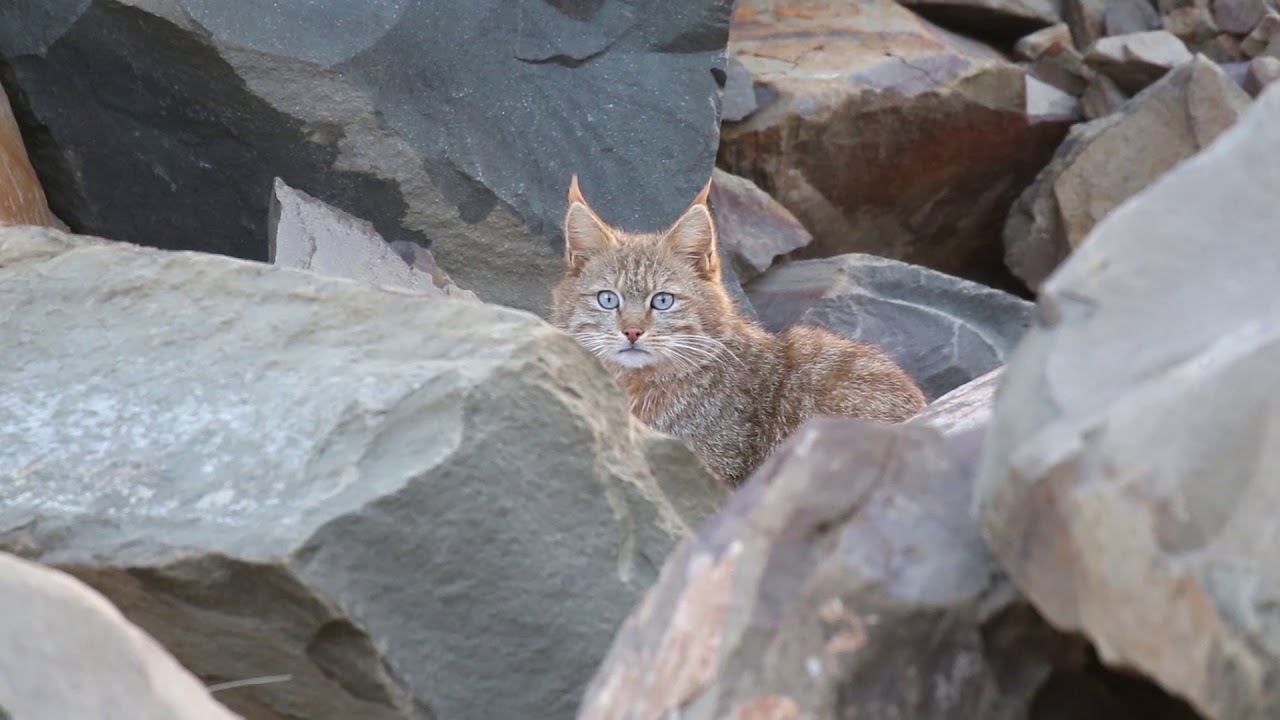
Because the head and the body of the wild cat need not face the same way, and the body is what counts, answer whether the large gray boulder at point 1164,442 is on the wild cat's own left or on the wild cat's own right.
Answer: on the wild cat's own left

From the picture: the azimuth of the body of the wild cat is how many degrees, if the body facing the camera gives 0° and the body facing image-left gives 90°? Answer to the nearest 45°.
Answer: approximately 45°

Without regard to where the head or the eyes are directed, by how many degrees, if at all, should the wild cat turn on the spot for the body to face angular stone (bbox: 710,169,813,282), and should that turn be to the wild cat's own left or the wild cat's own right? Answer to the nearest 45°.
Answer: approximately 135° to the wild cat's own right

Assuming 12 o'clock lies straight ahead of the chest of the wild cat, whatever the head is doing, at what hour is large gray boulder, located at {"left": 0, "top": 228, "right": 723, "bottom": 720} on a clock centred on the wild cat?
The large gray boulder is roughly at 11 o'clock from the wild cat.

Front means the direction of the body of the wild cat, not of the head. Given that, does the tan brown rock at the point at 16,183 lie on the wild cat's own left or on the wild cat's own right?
on the wild cat's own right

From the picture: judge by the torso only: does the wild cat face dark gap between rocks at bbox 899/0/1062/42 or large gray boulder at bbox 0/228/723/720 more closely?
the large gray boulder

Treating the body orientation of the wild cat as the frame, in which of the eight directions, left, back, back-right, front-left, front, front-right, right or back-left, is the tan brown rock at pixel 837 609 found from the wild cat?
front-left

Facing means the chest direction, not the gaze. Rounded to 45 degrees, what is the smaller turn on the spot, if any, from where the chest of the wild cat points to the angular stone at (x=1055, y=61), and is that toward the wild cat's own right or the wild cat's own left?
approximately 180°

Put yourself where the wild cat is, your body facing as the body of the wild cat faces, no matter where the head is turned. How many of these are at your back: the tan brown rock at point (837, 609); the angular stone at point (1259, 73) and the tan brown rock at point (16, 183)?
1

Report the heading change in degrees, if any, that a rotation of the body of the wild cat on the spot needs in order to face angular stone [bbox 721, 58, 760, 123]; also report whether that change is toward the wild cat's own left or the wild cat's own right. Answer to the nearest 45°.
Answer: approximately 135° to the wild cat's own right

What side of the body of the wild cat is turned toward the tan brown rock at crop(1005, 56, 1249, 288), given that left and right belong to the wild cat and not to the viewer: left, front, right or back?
back
